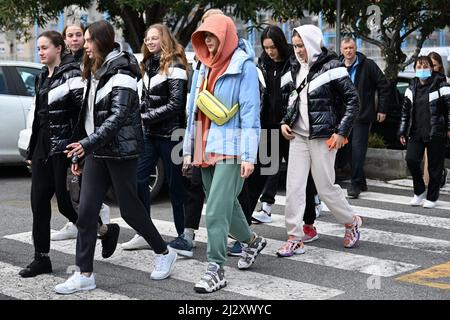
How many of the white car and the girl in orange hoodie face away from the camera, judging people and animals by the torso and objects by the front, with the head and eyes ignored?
0

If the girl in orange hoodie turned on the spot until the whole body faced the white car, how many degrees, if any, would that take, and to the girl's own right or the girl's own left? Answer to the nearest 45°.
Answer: approximately 90° to the girl's own right

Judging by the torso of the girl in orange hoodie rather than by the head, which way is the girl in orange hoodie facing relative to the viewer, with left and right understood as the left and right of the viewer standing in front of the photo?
facing the viewer and to the left of the viewer

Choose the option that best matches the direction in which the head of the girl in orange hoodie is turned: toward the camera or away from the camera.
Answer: toward the camera

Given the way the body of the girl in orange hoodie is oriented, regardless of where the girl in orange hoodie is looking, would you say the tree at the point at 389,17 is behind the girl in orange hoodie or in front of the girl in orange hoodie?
behind
